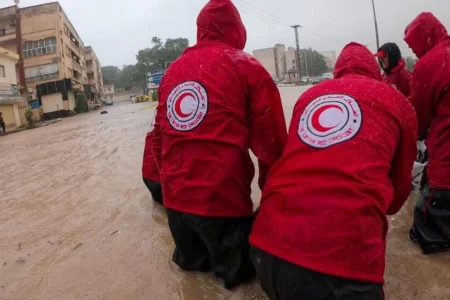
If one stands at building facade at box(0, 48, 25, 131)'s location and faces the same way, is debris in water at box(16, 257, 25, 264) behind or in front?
in front

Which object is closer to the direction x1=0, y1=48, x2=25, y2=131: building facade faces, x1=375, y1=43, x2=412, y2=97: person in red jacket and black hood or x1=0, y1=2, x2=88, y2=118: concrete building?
the person in red jacket and black hood

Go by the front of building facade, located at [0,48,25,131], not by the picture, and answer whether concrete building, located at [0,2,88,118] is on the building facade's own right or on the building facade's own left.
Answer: on the building facade's own left

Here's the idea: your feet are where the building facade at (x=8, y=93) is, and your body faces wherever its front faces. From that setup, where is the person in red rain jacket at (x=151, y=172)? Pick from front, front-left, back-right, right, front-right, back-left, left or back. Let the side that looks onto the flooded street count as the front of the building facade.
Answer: front-right

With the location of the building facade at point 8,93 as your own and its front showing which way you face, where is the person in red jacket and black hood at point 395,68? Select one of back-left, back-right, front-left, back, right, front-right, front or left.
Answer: front-right
